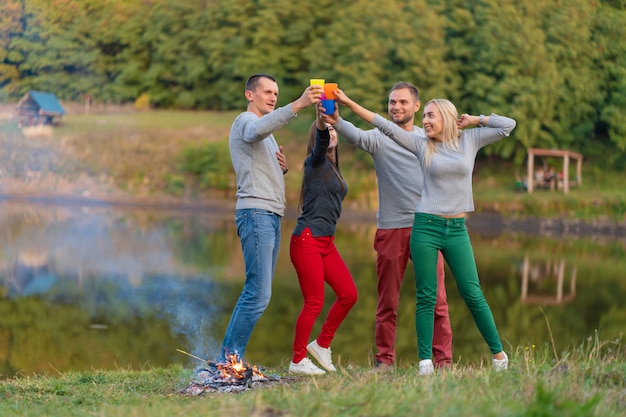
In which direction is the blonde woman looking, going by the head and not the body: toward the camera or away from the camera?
toward the camera

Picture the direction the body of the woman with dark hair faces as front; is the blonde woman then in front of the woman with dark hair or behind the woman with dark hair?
in front

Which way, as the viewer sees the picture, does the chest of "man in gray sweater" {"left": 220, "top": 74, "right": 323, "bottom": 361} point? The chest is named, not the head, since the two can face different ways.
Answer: to the viewer's right

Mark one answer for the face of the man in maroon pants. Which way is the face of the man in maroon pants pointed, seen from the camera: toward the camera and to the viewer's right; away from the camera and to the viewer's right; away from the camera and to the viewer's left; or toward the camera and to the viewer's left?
toward the camera and to the viewer's left

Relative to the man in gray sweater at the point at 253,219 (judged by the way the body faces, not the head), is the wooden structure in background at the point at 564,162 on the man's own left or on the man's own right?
on the man's own left

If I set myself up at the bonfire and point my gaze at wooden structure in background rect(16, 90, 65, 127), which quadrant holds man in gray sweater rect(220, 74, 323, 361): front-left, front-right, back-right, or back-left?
front-right

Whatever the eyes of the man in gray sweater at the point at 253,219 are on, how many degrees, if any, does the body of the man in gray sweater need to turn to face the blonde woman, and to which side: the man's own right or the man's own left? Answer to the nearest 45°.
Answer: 0° — they already face them

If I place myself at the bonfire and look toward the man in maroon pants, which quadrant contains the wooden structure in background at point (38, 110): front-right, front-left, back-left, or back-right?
front-left

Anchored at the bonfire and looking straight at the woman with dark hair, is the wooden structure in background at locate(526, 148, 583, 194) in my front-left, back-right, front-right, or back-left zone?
front-left
